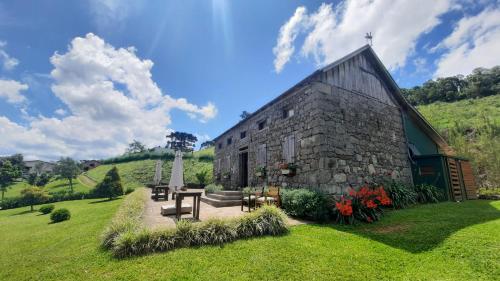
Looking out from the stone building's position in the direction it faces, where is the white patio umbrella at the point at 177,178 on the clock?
The white patio umbrella is roughly at 1 o'clock from the stone building.

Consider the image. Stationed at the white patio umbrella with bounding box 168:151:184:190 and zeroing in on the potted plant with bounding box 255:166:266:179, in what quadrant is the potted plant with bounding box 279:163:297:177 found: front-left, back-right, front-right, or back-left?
front-right

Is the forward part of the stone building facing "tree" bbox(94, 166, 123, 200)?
no

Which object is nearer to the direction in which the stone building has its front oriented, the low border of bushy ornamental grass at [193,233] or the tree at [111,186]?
the low border of bushy ornamental grass

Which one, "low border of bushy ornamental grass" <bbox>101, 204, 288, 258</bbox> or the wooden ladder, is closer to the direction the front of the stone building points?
the low border of bushy ornamental grass

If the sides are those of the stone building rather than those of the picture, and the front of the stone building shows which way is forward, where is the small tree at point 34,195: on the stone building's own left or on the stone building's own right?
on the stone building's own right

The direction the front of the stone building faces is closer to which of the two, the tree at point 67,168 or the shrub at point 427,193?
the tree

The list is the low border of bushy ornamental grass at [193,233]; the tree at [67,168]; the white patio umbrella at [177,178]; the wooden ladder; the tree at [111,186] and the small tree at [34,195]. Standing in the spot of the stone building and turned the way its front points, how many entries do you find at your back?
1

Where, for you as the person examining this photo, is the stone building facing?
facing the viewer and to the left of the viewer

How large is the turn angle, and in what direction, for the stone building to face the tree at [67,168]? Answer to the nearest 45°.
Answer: approximately 45° to its right

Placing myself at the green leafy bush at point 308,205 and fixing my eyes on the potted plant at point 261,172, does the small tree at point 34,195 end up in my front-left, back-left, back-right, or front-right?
front-left

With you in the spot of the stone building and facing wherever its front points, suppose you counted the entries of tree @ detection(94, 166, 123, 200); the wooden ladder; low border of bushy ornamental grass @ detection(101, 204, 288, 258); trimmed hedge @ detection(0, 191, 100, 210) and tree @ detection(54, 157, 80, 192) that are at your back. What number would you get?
1

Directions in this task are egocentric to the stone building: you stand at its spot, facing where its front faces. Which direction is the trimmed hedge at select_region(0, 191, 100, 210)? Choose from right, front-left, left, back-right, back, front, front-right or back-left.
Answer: front-right
